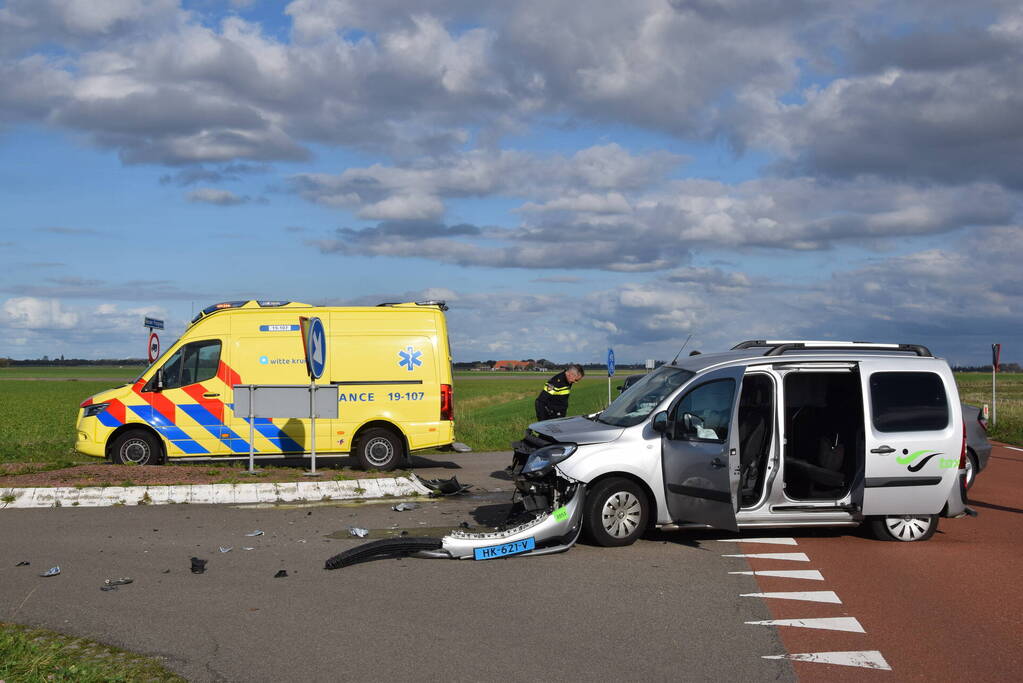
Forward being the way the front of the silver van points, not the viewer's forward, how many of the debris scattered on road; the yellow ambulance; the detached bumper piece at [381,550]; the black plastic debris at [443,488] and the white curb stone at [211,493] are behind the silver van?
0

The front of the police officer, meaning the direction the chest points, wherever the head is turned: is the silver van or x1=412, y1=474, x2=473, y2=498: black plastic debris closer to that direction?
the silver van

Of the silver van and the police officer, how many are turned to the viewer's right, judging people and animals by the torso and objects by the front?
1

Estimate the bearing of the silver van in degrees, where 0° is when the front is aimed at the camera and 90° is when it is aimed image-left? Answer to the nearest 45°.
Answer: approximately 90°

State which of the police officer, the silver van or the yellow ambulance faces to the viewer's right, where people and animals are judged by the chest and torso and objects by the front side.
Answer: the police officer

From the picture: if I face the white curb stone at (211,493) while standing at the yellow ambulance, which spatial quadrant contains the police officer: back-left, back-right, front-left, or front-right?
back-left

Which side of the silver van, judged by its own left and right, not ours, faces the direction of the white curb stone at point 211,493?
front

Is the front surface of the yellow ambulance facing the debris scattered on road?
no

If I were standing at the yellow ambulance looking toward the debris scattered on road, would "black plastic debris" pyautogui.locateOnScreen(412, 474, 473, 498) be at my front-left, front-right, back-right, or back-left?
front-left

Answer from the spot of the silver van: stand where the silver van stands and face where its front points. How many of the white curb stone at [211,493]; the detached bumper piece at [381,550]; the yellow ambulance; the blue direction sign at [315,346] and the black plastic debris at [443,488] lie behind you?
0

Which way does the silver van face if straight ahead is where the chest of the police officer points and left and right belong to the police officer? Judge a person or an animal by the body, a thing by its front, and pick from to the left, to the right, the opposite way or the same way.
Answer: the opposite way

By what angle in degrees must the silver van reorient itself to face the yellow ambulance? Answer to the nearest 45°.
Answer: approximately 45° to its right

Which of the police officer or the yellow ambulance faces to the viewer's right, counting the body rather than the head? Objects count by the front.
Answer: the police officer

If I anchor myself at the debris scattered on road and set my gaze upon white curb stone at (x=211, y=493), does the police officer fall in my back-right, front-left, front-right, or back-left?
front-right

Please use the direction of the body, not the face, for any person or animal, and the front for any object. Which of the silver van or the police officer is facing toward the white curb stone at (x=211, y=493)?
the silver van

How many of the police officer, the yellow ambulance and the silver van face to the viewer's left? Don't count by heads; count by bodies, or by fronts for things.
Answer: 2

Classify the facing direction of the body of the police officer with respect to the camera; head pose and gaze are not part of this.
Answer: to the viewer's right

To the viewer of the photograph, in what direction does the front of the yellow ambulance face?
facing to the left of the viewer
